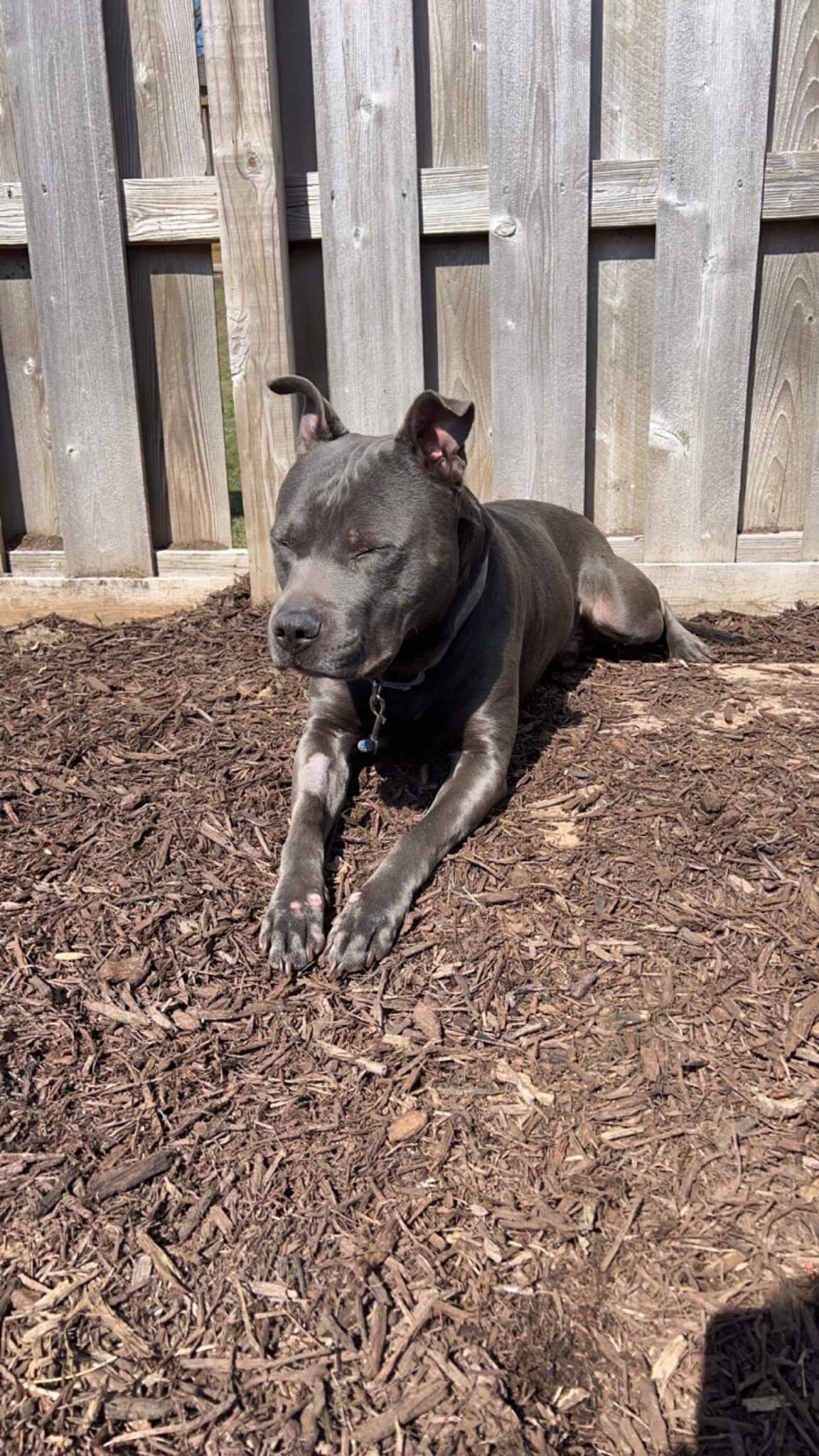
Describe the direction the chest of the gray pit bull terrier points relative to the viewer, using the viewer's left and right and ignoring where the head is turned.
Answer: facing the viewer and to the left of the viewer

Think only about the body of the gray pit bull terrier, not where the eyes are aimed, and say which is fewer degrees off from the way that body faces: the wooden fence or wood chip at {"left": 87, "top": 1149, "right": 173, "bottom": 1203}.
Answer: the wood chip

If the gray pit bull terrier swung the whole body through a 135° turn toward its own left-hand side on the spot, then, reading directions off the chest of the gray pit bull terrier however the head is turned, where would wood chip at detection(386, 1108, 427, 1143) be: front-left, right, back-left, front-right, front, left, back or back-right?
right

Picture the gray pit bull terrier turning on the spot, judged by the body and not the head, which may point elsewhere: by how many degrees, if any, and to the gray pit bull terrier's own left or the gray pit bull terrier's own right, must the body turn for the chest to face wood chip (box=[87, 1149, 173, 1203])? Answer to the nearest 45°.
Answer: approximately 45° to the gray pit bull terrier's own left
